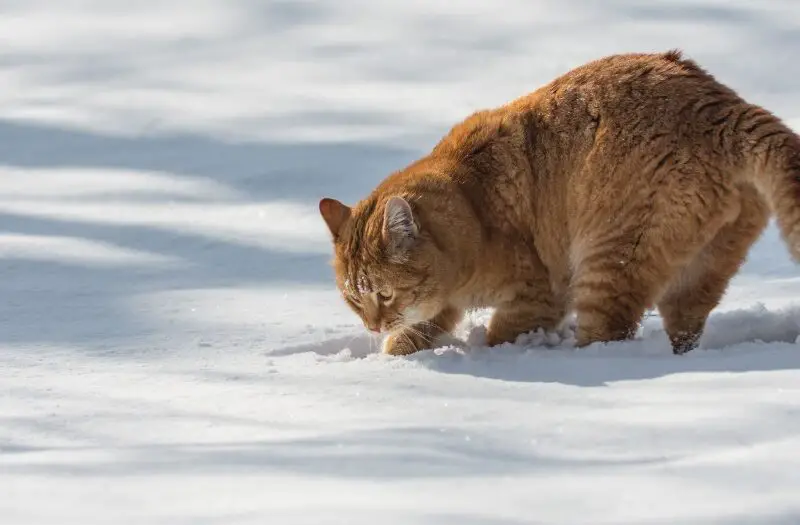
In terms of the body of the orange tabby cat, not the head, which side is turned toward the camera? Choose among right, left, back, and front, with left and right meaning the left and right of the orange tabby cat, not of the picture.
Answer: left
